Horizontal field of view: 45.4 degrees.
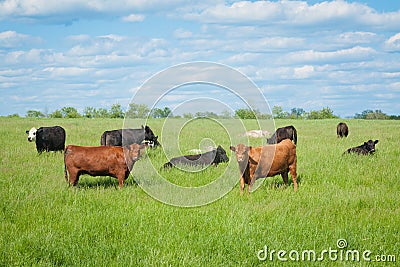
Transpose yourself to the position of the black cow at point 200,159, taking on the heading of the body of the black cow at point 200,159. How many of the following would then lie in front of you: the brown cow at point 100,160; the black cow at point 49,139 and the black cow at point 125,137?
0

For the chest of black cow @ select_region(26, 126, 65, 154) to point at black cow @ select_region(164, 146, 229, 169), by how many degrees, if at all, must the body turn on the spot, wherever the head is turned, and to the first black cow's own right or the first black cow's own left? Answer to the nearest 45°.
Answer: approximately 135° to the first black cow's own left

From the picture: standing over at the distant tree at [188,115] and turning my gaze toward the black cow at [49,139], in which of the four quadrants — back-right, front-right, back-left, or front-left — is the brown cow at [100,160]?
front-left

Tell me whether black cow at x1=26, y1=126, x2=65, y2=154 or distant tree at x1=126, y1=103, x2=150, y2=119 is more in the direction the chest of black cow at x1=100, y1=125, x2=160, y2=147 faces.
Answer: the distant tree

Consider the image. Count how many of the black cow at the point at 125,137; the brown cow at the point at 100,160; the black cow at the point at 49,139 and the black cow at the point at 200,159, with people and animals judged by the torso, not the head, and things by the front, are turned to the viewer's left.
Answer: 1

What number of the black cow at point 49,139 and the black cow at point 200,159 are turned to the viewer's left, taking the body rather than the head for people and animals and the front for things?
1

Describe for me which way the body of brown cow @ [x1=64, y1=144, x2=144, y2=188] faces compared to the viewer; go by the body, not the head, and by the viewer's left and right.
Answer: facing to the right of the viewer

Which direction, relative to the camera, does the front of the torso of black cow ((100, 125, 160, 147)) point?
to the viewer's right

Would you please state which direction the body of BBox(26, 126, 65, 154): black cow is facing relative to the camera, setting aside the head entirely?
to the viewer's left

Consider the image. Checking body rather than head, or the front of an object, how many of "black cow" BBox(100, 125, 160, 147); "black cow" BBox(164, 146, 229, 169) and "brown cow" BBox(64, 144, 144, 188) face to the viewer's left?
0

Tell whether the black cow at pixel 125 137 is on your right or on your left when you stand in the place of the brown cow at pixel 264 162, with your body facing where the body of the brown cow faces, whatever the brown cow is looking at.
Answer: on your right
